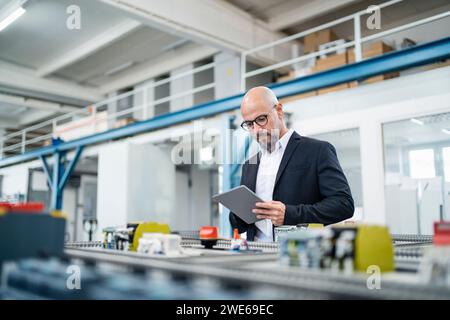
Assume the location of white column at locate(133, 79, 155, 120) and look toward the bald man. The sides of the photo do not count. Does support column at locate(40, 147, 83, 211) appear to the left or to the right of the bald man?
right

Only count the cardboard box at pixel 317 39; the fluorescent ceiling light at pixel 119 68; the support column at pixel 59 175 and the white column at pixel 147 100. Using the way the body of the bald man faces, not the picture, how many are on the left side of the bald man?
0

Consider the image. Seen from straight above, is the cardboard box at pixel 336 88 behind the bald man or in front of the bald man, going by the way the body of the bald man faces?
behind

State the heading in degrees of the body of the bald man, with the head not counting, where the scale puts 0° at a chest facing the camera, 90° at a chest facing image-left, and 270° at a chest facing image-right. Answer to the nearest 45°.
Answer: approximately 45°

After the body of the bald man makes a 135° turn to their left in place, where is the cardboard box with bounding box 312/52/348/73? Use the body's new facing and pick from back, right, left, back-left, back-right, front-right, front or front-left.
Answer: left

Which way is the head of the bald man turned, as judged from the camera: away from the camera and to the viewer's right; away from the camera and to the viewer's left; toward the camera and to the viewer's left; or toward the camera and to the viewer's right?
toward the camera and to the viewer's left

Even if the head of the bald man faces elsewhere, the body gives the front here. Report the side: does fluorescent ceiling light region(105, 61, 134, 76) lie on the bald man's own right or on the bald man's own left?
on the bald man's own right

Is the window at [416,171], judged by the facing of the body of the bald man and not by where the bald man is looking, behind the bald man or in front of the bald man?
behind

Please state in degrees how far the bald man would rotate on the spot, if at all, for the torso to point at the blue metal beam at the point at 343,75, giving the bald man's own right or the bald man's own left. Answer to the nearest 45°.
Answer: approximately 135° to the bald man's own right
